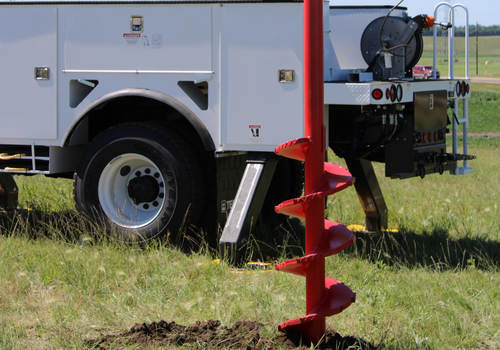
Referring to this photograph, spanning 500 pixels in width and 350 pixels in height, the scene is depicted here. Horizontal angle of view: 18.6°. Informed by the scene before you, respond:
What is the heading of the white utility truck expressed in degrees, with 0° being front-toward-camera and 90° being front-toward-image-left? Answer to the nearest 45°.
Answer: approximately 135°
